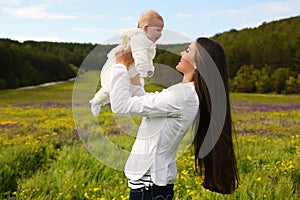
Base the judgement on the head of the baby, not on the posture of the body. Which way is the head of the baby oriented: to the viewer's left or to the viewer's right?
to the viewer's right

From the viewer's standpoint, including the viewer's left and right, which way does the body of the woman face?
facing to the left of the viewer
